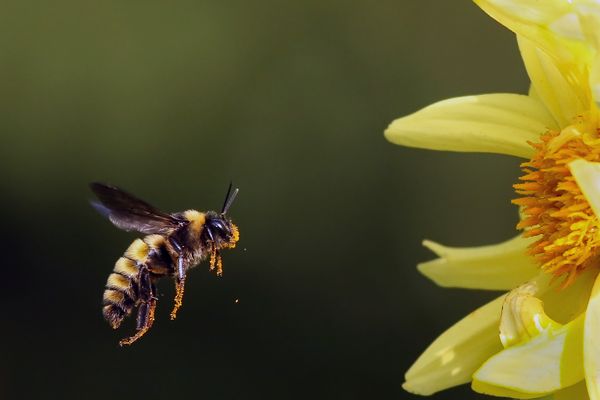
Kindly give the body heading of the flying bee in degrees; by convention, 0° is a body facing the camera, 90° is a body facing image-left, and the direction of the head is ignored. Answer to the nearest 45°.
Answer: approximately 270°
